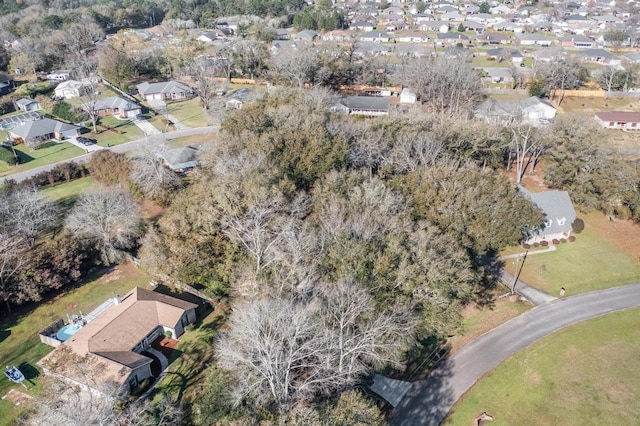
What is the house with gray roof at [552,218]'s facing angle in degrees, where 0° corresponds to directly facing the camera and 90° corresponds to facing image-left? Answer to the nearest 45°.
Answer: approximately 0°

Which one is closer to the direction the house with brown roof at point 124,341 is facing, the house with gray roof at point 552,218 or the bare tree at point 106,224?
the house with gray roof

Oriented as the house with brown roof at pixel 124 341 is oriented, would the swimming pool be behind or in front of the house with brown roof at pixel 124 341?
behind

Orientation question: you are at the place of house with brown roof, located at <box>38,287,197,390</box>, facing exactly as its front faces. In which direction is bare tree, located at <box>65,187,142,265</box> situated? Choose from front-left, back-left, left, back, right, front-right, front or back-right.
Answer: back-left

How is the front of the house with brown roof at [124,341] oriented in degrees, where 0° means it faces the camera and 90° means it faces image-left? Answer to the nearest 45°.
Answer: approximately 315°
